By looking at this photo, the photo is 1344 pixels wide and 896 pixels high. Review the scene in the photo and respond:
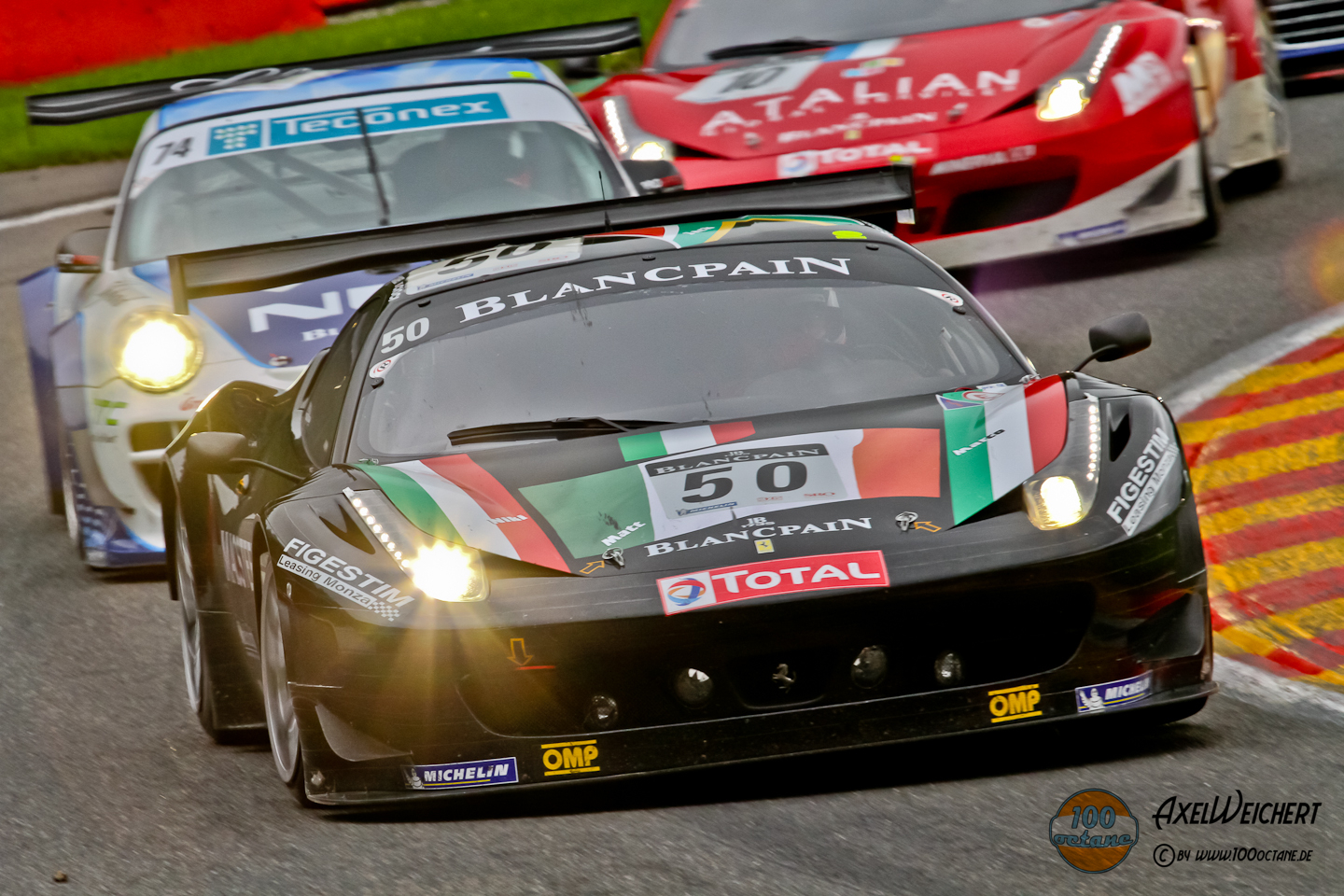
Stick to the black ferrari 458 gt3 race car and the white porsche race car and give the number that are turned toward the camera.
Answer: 2

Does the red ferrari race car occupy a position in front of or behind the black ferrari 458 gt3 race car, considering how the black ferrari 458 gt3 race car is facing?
behind

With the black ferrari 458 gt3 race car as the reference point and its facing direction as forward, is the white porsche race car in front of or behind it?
behind

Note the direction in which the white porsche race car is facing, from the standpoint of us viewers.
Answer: facing the viewer

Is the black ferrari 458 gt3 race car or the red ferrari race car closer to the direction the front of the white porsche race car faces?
the black ferrari 458 gt3 race car

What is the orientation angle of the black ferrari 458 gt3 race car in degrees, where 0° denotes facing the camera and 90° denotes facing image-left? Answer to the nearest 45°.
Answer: approximately 0°

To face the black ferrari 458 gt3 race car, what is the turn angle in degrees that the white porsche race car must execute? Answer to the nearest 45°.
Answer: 0° — it already faces it

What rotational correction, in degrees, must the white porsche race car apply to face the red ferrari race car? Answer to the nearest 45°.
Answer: approximately 90° to its left
